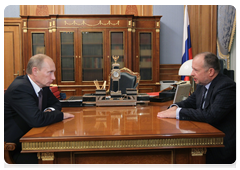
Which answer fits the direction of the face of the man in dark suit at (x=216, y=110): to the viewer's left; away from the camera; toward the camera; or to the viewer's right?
to the viewer's left

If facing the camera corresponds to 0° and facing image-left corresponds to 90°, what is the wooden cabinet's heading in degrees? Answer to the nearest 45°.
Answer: approximately 0°

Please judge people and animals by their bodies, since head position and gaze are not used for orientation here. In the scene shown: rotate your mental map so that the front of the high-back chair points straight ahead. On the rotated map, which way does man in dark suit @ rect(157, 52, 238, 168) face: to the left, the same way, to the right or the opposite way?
to the right

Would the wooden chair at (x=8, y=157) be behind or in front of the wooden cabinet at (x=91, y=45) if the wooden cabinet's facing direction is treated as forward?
in front

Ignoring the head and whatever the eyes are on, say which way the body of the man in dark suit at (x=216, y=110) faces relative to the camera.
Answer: to the viewer's left

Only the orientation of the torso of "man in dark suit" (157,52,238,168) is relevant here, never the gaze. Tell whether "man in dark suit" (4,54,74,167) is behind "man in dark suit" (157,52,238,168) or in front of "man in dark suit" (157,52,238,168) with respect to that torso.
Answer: in front

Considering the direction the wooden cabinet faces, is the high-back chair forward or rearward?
forward

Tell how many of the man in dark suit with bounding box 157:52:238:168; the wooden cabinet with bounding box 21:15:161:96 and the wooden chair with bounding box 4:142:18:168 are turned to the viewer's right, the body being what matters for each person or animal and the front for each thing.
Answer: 1

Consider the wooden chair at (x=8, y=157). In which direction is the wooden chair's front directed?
to the viewer's right
